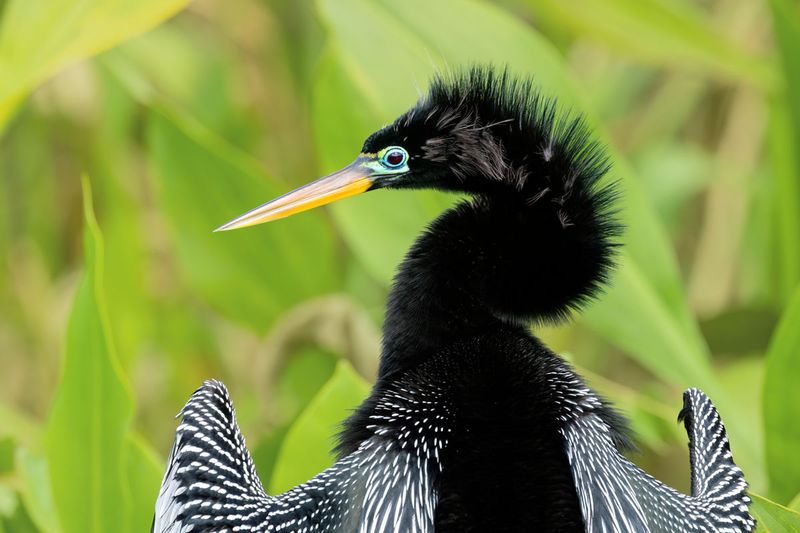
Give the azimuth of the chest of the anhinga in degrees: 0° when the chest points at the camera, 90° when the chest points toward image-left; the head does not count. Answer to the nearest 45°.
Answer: approximately 180°

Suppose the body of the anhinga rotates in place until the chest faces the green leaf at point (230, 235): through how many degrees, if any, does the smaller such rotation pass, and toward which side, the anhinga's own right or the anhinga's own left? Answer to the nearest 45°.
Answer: approximately 45° to the anhinga's own left

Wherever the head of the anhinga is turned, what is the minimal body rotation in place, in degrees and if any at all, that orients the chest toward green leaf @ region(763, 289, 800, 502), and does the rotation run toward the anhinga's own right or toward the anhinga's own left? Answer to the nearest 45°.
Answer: approximately 45° to the anhinga's own right

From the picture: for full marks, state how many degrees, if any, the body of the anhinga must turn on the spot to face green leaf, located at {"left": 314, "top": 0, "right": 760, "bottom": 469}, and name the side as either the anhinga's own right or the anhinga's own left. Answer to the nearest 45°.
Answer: approximately 45° to the anhinga's own left

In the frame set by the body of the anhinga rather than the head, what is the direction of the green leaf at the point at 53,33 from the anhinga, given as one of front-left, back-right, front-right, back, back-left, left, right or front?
left

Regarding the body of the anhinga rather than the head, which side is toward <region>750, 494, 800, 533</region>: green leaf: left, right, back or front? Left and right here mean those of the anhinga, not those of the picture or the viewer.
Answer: right

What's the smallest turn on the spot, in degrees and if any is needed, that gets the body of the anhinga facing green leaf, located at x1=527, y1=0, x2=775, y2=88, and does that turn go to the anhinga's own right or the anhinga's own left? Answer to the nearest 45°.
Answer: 0° — it already faces it
